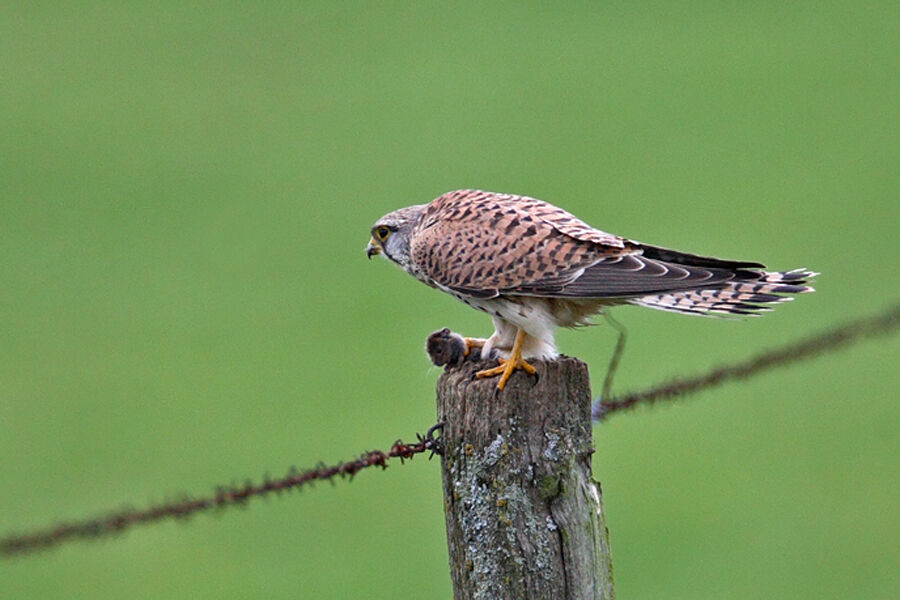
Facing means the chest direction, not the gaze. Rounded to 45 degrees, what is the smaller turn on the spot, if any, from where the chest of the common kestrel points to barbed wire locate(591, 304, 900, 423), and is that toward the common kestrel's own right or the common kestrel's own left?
approximately 135° to the common kestrel's own right

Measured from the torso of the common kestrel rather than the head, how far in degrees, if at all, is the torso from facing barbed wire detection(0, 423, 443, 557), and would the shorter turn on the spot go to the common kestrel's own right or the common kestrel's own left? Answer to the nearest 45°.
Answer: approximately 45° to the common kestrel's own left

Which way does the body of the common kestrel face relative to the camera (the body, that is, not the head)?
to the viewer's left
